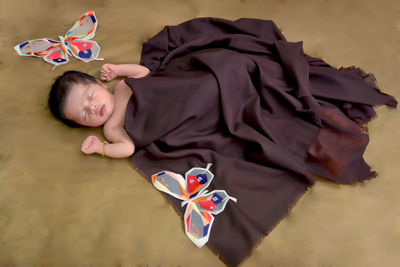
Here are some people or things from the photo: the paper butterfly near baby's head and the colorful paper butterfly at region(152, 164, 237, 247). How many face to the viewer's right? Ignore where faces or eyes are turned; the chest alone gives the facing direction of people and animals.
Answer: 0

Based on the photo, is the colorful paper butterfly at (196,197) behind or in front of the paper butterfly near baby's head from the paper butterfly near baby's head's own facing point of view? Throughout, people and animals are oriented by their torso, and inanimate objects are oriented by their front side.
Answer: behind
